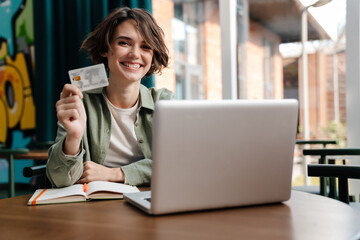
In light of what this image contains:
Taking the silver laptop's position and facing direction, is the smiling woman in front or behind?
in front

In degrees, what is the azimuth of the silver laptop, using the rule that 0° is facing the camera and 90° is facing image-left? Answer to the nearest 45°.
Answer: approximately 135°

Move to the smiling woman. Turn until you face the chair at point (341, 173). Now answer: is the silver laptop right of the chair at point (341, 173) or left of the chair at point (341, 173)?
right
